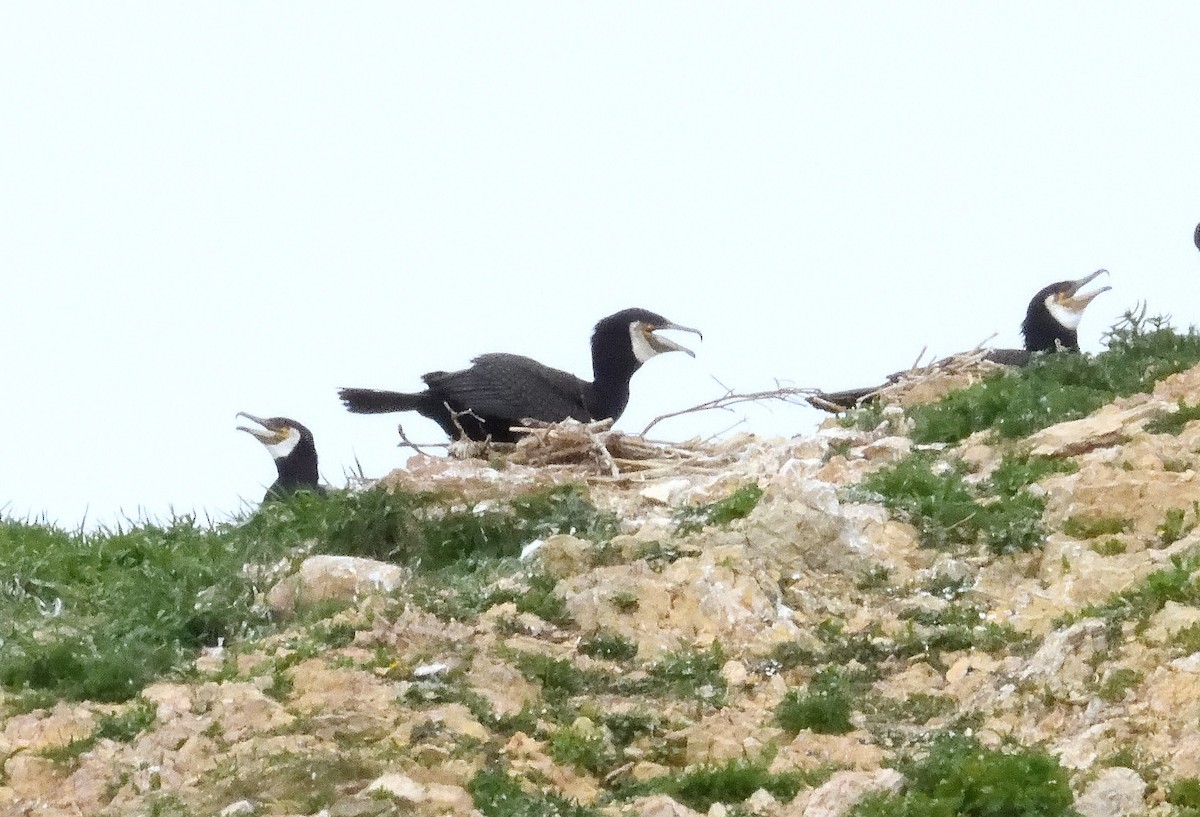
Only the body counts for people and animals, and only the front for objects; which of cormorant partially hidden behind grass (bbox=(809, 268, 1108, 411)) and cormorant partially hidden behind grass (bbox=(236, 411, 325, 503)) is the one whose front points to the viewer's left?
cormorant partially hidden behind grass (bbox=(236, 411, 325, 503))

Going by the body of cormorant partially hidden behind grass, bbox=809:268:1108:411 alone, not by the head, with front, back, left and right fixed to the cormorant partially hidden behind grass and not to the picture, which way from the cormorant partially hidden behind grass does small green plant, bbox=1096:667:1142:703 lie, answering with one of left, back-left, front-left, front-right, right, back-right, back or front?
right

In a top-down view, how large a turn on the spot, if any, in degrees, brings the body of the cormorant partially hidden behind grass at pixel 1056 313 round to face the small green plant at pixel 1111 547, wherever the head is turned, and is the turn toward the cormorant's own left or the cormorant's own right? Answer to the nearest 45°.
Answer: approximately 90° to the cormorant's own right

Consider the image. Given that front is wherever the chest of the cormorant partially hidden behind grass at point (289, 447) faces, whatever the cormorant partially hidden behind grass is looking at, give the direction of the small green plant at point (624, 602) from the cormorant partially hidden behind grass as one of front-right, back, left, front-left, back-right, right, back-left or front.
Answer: left

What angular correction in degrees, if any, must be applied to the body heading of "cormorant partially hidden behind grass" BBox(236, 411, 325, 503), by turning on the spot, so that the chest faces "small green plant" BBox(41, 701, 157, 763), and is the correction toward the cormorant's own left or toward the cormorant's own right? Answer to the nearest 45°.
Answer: approximately 90° to the cormorant's own left

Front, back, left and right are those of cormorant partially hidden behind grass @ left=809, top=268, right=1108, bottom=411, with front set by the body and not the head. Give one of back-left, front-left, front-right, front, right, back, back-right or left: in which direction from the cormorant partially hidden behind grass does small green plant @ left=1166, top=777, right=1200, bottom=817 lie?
right

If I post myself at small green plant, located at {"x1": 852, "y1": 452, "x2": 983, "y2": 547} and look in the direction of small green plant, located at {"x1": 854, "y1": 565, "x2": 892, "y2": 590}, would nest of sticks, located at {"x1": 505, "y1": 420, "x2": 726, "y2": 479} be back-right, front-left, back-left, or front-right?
back-right

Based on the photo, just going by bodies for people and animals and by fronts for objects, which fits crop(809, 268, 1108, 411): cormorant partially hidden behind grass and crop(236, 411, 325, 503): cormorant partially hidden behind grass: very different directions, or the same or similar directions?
very different directions

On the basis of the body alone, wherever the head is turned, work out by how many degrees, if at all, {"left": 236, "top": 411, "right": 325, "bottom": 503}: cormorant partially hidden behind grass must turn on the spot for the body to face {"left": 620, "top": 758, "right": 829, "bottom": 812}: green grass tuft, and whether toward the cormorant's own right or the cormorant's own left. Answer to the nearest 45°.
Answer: approximately 90° to the cormorant's own left

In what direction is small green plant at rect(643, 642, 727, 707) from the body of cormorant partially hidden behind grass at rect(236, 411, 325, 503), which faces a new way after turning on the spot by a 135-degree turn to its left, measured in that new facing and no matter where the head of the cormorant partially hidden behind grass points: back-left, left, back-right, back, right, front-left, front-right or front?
front-right

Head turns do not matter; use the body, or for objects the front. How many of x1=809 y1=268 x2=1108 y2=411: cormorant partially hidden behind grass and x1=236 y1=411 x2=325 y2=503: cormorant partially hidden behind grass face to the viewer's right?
1

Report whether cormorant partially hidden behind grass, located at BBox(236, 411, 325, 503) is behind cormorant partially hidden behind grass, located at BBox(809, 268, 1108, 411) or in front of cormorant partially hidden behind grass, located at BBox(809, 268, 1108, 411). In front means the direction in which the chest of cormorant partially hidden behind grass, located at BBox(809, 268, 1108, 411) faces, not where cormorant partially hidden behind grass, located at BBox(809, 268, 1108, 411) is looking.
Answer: behind

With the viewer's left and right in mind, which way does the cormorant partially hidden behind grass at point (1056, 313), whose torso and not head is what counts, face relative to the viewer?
facing to the right of the viewer

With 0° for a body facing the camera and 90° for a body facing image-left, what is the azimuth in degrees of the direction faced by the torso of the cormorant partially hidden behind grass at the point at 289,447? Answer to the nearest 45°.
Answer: approximately 90°

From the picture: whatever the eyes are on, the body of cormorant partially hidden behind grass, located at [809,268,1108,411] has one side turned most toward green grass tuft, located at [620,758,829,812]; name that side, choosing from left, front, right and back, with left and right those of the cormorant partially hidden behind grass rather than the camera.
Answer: right

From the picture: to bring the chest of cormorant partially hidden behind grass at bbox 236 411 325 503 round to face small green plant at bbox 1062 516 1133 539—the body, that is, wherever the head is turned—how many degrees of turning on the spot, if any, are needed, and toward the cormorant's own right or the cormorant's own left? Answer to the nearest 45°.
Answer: approximately 135° to the cormorant's own left
